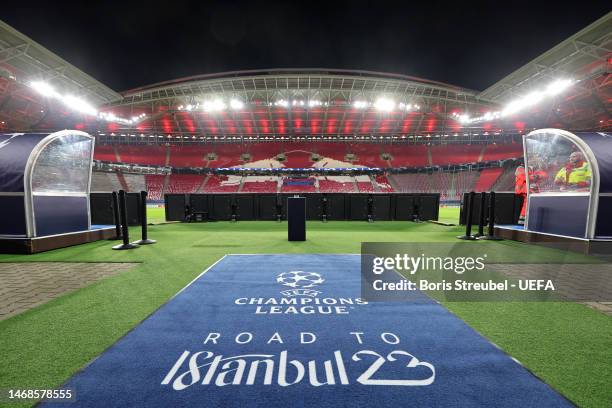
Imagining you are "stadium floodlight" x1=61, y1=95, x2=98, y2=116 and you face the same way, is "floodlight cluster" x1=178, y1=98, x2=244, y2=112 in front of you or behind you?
in front

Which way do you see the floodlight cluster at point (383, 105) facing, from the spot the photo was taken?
facing the viewer

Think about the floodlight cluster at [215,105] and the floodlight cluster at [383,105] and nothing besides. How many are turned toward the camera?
2

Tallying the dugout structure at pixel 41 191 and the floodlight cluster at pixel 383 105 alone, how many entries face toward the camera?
1

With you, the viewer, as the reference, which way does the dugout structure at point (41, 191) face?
facing away from the viewer and to the right of the viewer

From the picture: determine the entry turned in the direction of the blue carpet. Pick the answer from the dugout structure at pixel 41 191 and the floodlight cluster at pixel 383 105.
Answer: the floodlight cluster

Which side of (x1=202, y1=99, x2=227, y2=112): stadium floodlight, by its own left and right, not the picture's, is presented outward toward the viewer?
front

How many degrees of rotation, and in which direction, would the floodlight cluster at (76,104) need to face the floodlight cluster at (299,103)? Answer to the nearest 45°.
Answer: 0° — it already faces it

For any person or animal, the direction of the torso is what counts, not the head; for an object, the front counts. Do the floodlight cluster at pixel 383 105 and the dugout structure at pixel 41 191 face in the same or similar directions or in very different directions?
very different directions

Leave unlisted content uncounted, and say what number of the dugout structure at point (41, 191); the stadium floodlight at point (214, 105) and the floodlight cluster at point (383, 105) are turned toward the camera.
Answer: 2
